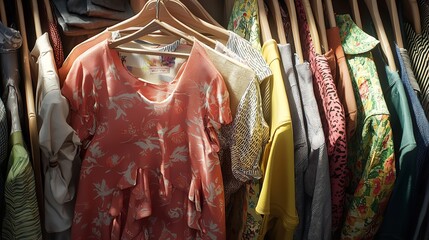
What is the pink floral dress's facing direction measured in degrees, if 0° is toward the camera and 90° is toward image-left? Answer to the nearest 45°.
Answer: approximately 0°

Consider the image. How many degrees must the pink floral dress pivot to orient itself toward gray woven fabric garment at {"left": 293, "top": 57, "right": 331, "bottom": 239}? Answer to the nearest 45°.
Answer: approximately 90° to its left

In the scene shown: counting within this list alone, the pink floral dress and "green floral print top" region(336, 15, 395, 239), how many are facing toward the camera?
1
